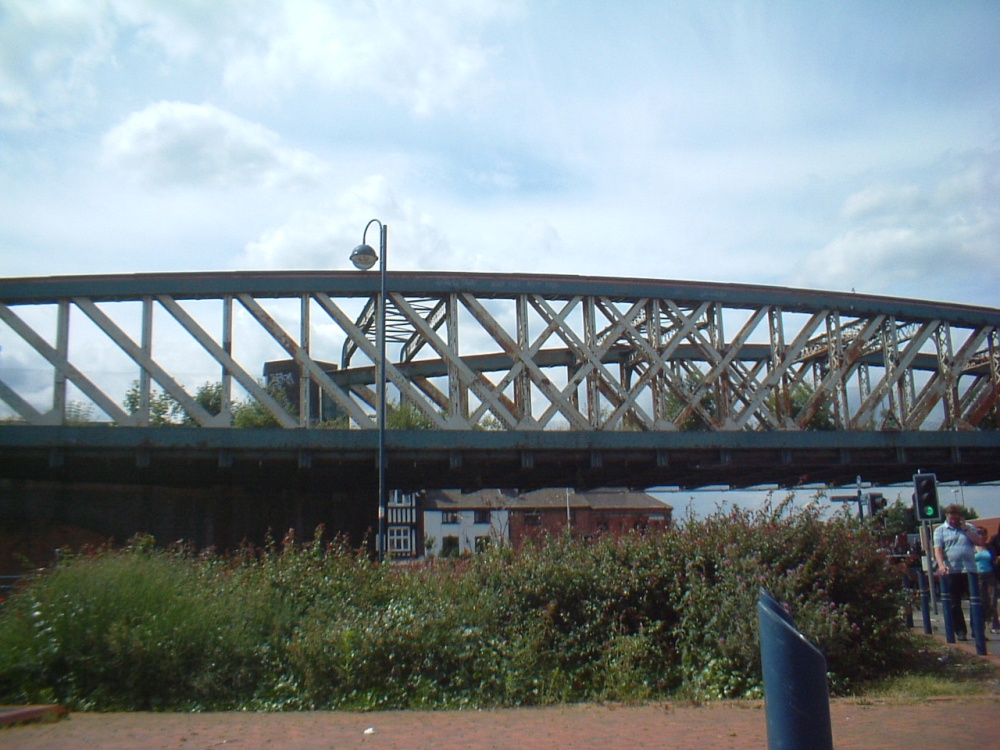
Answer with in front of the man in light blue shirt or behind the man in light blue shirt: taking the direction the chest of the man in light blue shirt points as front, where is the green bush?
in front

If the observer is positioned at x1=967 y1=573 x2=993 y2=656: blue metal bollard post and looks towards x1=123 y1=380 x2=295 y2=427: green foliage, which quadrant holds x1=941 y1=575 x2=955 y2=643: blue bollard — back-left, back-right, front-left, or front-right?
front-right

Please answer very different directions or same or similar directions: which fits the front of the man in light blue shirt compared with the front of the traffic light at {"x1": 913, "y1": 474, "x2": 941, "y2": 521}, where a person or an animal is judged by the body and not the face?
same or similar directions

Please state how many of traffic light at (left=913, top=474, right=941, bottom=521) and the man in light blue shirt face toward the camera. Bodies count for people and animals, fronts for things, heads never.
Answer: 2

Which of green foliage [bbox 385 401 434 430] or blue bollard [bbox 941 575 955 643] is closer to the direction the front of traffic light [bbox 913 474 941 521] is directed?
the blue bollard

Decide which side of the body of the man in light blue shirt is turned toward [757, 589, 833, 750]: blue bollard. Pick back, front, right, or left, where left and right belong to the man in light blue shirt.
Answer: front

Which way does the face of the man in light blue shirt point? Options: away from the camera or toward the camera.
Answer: toward the camera

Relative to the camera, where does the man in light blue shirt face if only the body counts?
toward the camera

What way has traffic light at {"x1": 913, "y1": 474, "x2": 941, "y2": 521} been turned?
toward the camera

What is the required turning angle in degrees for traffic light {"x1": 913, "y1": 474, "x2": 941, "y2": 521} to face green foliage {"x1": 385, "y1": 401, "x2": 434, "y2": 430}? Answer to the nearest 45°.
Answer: approximately 135° to its right

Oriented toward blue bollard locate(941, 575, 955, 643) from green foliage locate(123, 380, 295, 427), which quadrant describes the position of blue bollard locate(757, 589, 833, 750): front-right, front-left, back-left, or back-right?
front-right

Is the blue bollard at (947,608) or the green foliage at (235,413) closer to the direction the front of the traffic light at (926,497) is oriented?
the blue bollard
